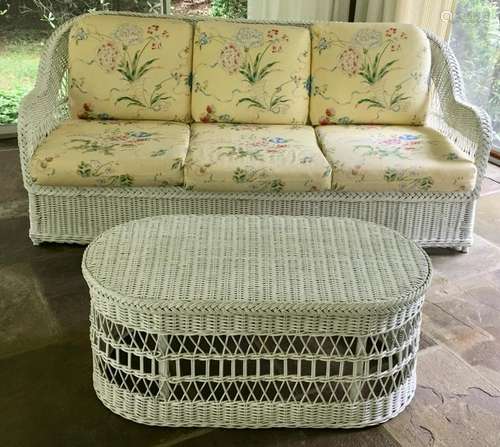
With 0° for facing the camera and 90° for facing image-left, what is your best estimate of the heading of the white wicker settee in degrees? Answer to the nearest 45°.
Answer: approximately 0°

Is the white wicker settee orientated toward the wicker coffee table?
yes
